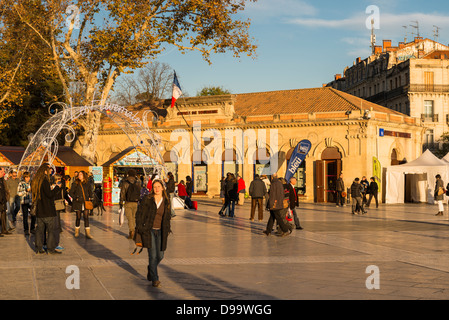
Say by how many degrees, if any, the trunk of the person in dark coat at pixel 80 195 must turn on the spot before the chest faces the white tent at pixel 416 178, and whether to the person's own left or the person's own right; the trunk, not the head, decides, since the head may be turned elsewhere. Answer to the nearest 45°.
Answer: approximately 135° to the person's own left

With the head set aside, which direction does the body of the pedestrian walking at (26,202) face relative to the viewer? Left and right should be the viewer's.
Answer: facing the viewer and to the right of the viewer

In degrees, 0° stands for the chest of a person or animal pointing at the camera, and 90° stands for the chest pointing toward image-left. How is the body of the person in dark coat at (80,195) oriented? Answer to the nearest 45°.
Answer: approximately 0°

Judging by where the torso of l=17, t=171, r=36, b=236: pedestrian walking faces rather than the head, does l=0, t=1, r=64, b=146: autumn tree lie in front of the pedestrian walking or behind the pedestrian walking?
behind

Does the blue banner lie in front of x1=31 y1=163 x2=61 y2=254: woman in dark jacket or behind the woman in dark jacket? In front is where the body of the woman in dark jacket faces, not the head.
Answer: in front

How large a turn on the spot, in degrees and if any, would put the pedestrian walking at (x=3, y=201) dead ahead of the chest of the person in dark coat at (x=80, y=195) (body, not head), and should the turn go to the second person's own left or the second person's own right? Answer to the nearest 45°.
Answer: approximately 135° to the second person's own right

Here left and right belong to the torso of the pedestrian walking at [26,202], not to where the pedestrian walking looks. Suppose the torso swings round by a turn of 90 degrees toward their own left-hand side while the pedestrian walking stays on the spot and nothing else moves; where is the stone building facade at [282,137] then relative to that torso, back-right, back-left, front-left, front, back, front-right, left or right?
front

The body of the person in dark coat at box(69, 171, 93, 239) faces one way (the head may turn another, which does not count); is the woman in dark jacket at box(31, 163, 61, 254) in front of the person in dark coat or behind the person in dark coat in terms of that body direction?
in front

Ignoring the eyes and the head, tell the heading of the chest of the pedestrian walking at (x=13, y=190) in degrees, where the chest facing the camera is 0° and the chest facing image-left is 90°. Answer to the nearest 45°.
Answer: approximately 0°

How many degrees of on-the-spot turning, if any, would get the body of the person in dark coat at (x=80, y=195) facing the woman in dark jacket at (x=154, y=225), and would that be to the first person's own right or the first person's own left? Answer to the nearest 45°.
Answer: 0° — they already face them

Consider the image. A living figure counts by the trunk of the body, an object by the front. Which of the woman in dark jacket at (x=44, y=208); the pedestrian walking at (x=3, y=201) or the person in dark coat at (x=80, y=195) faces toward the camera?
the person in dark coat at (x=80, y=195)
